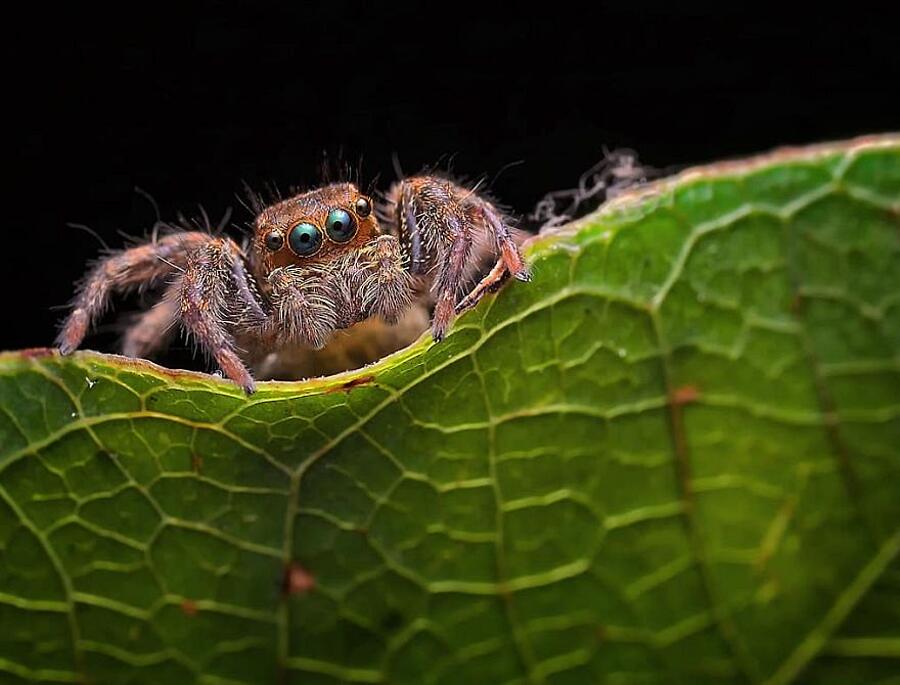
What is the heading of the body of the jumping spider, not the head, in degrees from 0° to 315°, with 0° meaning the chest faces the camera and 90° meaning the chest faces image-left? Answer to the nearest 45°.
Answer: approximately 0°
